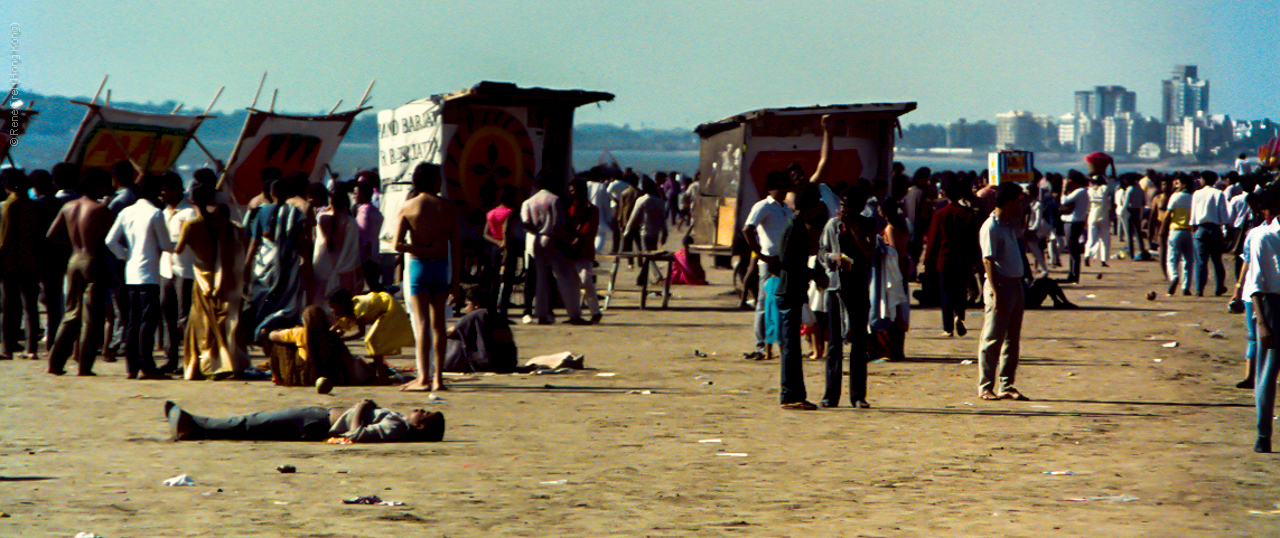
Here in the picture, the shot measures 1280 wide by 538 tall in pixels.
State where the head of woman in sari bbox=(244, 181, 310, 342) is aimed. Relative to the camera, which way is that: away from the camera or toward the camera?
away from the camera

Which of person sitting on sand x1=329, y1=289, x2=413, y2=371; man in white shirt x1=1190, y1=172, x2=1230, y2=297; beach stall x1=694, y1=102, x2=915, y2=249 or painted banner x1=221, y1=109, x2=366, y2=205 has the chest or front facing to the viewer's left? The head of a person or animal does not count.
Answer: the person sitting on sand

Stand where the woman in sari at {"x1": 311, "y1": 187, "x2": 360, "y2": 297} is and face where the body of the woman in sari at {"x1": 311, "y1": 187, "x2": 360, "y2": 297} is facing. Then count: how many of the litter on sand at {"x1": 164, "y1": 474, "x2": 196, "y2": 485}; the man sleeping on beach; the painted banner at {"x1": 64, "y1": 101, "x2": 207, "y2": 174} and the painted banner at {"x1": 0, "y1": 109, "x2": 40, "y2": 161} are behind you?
2

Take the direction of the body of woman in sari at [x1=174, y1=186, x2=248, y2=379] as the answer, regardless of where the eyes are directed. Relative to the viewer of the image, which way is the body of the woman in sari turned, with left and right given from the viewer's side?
facing away from the viewer

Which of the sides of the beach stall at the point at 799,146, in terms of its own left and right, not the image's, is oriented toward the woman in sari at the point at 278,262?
right

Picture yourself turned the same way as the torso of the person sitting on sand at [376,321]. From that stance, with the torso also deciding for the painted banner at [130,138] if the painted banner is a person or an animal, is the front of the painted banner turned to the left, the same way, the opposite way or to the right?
to the left

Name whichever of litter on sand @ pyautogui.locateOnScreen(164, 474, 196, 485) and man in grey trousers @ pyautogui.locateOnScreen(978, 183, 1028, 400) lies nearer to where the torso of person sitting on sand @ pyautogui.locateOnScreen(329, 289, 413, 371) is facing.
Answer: the litter on sand

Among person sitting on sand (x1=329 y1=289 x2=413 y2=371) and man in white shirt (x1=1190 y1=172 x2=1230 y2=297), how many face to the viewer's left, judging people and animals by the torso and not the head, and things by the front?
1
